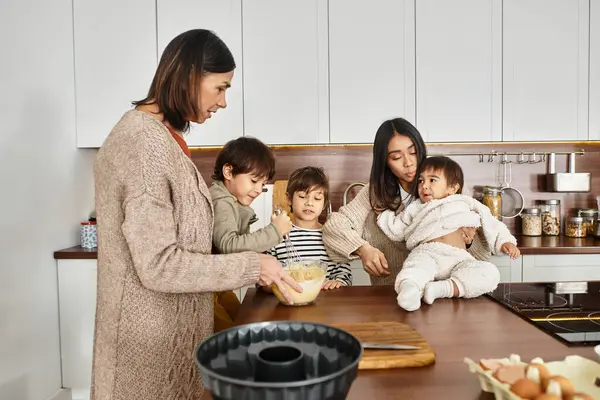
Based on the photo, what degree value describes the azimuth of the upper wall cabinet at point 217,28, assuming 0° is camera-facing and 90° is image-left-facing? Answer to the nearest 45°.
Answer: approximately 0°

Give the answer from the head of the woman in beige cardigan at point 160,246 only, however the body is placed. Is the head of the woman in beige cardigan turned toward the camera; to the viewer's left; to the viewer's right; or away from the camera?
to the viewer's right

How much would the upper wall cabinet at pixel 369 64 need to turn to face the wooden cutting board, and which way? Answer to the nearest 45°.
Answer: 0° — it already faces it

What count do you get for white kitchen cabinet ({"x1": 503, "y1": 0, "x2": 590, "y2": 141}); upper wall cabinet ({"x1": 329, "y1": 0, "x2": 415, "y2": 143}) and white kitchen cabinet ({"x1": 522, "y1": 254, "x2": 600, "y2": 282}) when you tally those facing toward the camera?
3

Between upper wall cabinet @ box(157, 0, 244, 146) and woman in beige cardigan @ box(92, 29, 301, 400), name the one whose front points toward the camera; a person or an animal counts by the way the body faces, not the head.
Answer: the upper wall cabinet

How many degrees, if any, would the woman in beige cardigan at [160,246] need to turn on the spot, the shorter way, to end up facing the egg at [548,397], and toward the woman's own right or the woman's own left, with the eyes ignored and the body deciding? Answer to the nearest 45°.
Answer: approximately 45° to the woman's own right

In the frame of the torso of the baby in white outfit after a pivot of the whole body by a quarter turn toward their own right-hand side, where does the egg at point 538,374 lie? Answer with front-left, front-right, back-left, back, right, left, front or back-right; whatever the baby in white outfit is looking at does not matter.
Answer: back-left

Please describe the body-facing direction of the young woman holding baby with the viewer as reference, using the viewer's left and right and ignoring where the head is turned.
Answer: facing the viewer and to the right of the viewer

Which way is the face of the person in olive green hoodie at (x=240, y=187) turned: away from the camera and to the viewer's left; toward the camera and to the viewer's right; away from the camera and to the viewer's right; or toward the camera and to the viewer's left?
toward the camera and to the viewer's right

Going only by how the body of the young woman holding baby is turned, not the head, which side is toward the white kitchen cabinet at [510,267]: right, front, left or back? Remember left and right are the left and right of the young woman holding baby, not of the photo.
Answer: left

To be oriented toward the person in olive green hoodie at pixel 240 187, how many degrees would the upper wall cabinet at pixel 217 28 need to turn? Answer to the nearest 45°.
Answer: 0° — it already faces them

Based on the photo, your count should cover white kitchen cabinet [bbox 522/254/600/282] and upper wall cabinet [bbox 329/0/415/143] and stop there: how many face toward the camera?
2

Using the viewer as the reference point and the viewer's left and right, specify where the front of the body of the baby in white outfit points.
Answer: facing the viewer and to the left of the viewer

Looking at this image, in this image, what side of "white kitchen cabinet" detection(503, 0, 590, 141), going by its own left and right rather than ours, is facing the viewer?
front

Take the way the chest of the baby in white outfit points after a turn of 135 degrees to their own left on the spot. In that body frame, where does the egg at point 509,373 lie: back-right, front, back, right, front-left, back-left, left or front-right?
right

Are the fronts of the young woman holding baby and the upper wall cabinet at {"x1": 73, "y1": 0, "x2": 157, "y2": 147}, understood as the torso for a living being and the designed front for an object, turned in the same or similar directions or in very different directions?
same or similar directions

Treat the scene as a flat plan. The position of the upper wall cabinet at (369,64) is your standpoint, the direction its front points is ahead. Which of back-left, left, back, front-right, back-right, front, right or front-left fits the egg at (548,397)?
front
